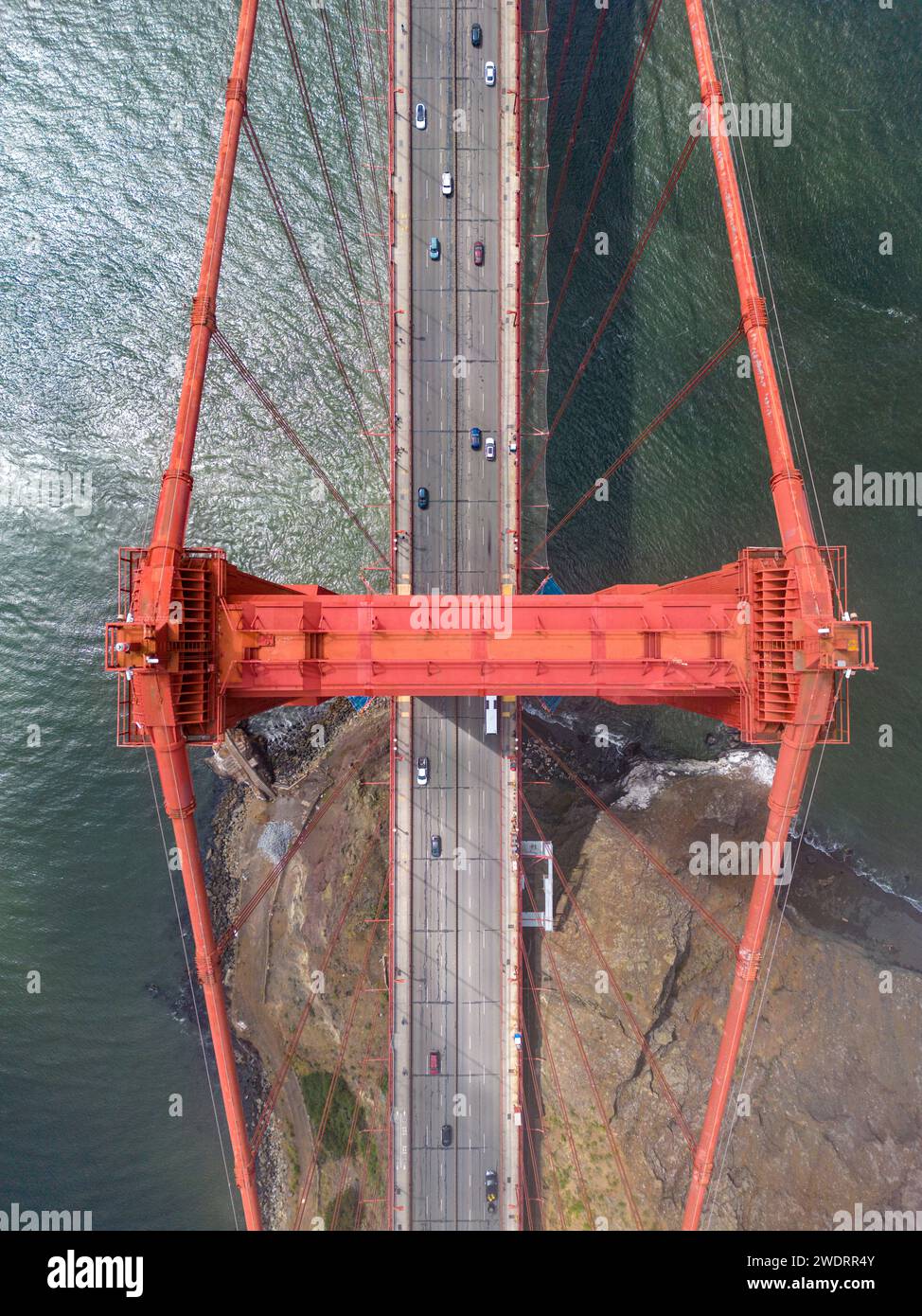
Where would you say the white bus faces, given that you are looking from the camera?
facing away from the viewer
